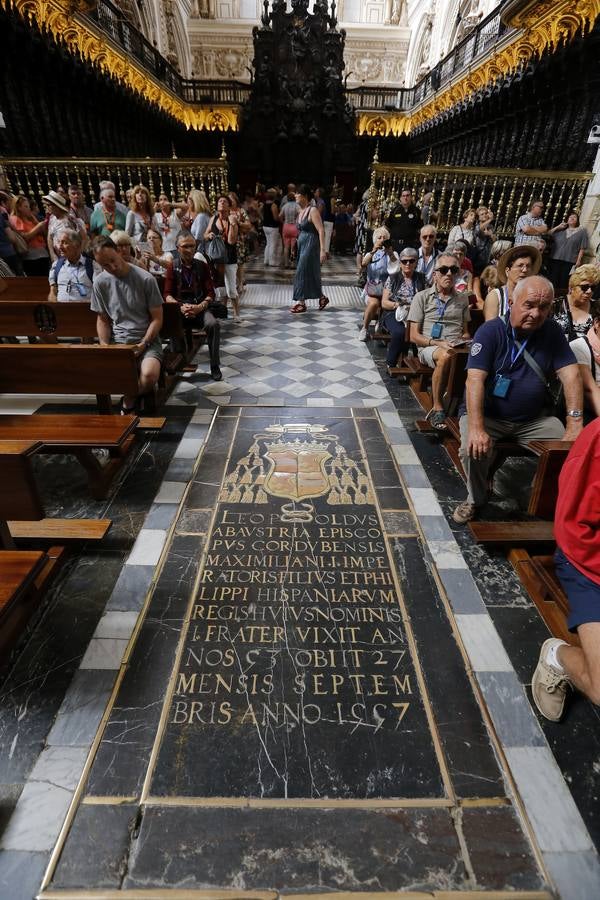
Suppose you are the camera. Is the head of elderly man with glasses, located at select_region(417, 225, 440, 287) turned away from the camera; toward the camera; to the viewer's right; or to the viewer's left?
toward the camera

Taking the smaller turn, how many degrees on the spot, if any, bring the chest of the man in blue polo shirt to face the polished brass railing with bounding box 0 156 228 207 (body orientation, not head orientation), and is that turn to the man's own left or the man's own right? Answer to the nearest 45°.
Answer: approximately 135° to the man's own right

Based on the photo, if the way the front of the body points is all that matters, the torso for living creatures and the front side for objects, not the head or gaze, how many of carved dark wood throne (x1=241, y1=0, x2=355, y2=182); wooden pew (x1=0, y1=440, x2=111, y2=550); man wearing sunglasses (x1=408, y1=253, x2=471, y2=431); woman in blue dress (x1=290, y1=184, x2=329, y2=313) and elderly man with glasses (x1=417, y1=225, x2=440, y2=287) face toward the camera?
4

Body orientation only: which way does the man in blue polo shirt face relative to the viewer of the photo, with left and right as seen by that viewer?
facing the viewer

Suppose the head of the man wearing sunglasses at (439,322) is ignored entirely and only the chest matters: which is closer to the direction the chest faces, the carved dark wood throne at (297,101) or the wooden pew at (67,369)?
the wooden pew

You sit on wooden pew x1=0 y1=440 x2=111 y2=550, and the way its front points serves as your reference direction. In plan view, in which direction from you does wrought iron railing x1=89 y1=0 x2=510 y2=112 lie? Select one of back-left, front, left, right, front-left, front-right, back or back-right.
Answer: back-left

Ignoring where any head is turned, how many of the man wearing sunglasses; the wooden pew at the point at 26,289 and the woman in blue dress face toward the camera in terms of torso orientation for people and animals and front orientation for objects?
2

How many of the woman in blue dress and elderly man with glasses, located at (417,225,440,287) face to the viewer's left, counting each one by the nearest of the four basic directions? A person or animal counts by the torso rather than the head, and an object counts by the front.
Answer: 1

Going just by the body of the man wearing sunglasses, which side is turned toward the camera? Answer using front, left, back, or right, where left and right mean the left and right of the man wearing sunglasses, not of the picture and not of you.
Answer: front

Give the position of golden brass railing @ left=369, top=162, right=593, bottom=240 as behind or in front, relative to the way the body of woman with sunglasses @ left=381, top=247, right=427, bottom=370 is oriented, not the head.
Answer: behind

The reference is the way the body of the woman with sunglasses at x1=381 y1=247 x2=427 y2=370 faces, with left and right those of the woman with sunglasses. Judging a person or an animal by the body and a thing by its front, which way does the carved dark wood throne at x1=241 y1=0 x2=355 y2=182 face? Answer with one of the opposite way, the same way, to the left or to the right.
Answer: the same way

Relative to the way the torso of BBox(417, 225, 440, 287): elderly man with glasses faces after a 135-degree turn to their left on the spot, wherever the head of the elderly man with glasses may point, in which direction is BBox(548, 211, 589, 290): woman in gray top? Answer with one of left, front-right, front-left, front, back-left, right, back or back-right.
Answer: front

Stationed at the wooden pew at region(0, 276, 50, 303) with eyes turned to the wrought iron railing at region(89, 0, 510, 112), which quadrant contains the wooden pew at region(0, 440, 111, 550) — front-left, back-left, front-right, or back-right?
back-right

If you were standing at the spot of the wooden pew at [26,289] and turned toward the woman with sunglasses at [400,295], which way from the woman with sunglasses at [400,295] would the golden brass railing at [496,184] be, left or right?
left

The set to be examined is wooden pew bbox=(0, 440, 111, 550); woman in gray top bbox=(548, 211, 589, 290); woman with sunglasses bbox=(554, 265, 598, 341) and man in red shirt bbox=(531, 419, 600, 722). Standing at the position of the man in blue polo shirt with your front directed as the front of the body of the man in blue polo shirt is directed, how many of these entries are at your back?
2

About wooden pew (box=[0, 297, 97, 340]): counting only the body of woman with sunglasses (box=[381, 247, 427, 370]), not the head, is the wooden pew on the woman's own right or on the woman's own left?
on the woman's own right
